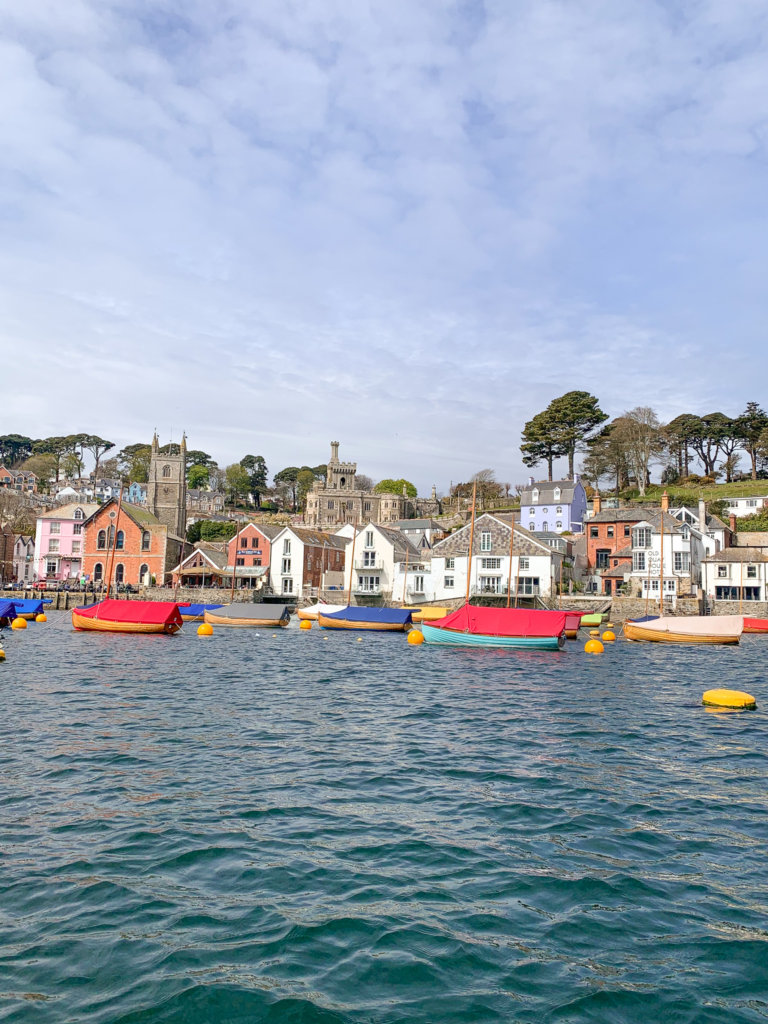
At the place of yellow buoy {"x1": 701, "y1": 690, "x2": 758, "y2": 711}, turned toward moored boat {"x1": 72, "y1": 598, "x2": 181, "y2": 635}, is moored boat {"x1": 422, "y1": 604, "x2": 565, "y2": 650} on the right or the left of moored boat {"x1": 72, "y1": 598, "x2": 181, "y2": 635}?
right

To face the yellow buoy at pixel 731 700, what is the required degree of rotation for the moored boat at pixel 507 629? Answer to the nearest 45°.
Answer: approximately 90° to its left

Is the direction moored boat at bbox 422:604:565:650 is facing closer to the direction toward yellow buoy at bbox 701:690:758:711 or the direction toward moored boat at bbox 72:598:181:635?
the moored boat

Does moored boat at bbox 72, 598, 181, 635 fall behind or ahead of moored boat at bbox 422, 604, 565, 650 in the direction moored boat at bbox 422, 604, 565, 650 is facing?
ahead

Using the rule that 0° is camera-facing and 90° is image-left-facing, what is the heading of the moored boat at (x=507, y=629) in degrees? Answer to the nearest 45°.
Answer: approximately 90°
